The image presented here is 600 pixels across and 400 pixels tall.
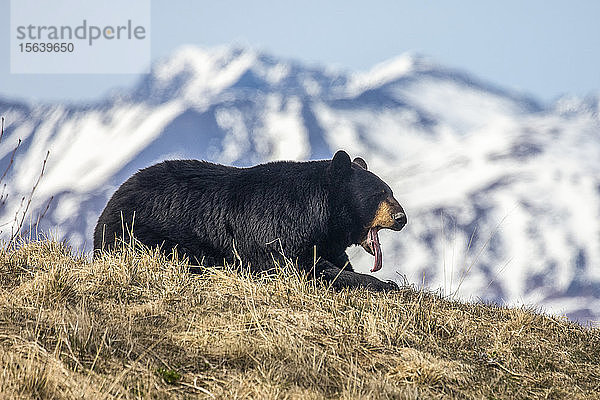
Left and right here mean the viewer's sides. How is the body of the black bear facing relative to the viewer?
facing to the right of the viewer
